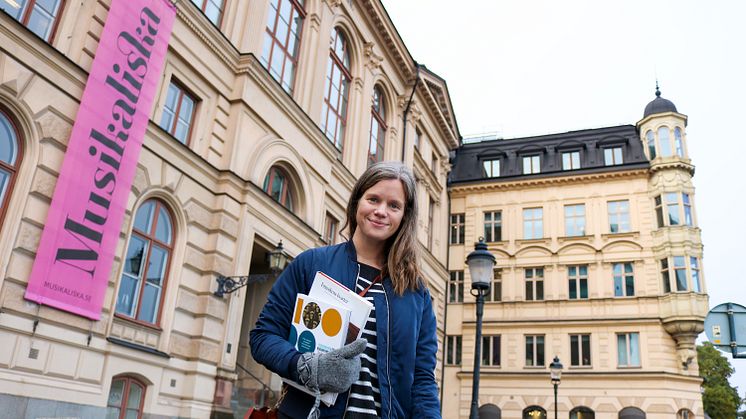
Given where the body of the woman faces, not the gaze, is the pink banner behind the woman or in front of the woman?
behind

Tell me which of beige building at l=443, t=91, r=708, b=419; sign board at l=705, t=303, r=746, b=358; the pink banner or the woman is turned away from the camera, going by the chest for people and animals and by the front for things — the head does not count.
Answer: the sign board

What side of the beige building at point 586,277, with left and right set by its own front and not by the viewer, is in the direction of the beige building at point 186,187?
front

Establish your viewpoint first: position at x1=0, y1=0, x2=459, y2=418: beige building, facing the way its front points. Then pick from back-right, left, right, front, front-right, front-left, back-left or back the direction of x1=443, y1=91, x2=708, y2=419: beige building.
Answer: left

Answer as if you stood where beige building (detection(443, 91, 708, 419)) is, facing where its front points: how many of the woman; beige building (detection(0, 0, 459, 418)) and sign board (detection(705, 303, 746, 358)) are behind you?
0

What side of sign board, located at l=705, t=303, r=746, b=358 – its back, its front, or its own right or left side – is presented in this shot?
back

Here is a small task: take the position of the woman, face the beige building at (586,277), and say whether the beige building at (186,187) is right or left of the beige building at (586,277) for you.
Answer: left

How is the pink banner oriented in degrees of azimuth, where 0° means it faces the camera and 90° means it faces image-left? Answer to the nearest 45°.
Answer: approximately 0°

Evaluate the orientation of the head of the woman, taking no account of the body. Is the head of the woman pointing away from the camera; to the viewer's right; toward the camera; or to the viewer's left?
toward the camera

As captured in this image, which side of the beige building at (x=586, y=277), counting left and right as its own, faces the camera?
front

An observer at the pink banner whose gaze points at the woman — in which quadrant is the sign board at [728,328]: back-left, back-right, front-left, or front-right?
front-left

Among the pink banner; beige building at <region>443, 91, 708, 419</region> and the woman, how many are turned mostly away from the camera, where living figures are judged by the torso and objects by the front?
0

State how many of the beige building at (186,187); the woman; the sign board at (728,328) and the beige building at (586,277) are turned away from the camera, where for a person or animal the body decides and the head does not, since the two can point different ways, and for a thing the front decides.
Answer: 1

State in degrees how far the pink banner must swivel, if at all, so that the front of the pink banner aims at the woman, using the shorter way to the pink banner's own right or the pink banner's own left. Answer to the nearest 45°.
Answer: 0° — it already faces them

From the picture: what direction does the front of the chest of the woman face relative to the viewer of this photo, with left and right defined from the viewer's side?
facing the viewer

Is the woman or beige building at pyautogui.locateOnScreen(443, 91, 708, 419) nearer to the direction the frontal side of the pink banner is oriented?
the woman

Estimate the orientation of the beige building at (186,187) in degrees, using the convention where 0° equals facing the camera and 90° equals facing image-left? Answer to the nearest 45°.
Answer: approximately 315°
